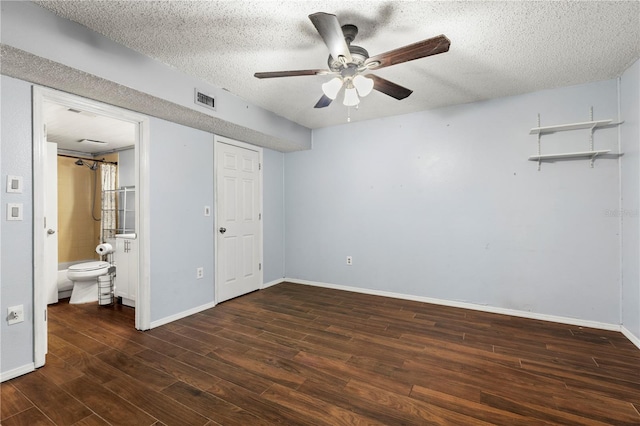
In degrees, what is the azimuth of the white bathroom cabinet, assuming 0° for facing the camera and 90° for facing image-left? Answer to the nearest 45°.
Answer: approximately 45°

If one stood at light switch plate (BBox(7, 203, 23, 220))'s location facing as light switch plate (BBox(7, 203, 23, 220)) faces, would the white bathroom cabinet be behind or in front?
behind

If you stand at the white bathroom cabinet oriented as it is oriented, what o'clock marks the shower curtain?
The shower curtain is roughly at 4 o'clock from the white bathroom cabinet.

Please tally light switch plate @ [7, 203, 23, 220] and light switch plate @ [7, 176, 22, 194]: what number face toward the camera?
2

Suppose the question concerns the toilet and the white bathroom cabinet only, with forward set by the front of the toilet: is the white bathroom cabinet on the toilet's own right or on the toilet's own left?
on the toilet's own left

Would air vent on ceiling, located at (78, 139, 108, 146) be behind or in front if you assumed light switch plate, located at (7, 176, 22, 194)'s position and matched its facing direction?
behind

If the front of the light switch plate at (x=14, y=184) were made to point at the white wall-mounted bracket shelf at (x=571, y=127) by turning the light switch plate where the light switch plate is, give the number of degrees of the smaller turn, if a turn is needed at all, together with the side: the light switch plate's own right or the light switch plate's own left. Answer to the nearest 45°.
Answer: approximately 45° to the light switch plate's own left

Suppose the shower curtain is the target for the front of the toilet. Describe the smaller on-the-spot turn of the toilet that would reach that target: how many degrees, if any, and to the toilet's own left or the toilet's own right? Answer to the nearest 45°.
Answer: approximately 135° to the toilet's own right

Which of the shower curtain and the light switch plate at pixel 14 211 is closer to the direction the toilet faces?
the light switch plate
